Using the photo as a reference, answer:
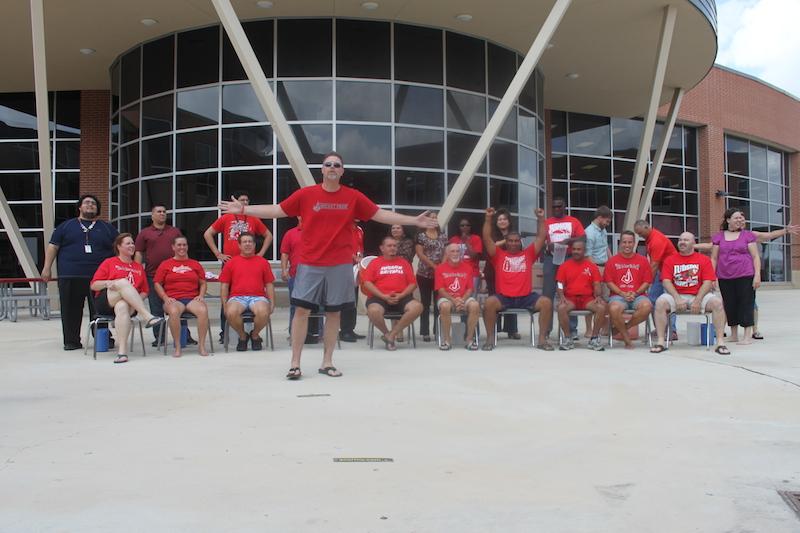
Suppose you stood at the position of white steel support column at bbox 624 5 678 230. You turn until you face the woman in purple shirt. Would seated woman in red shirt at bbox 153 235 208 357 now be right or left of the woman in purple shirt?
right

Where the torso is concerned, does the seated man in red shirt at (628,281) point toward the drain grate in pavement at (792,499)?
yes

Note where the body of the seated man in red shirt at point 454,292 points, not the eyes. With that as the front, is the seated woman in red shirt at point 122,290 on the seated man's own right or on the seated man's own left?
on the seated man's own right

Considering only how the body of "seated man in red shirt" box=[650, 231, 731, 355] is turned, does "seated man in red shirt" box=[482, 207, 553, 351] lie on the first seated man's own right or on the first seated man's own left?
on the first seated man's own right

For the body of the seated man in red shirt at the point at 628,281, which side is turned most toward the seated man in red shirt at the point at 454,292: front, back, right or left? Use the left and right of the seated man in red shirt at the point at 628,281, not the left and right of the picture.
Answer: right

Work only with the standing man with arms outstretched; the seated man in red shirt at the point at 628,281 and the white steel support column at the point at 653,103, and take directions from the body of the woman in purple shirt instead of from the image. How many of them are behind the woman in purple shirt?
1

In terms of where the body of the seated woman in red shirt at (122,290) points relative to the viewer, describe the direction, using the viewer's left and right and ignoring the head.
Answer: facing the viewer and to the right of the viewer

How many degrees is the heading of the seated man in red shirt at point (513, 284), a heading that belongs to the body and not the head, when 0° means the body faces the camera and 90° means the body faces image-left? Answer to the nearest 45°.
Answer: approximately 0°

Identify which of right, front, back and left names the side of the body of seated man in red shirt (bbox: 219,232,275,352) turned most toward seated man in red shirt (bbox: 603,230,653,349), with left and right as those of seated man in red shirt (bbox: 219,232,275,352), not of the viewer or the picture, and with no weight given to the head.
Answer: left
